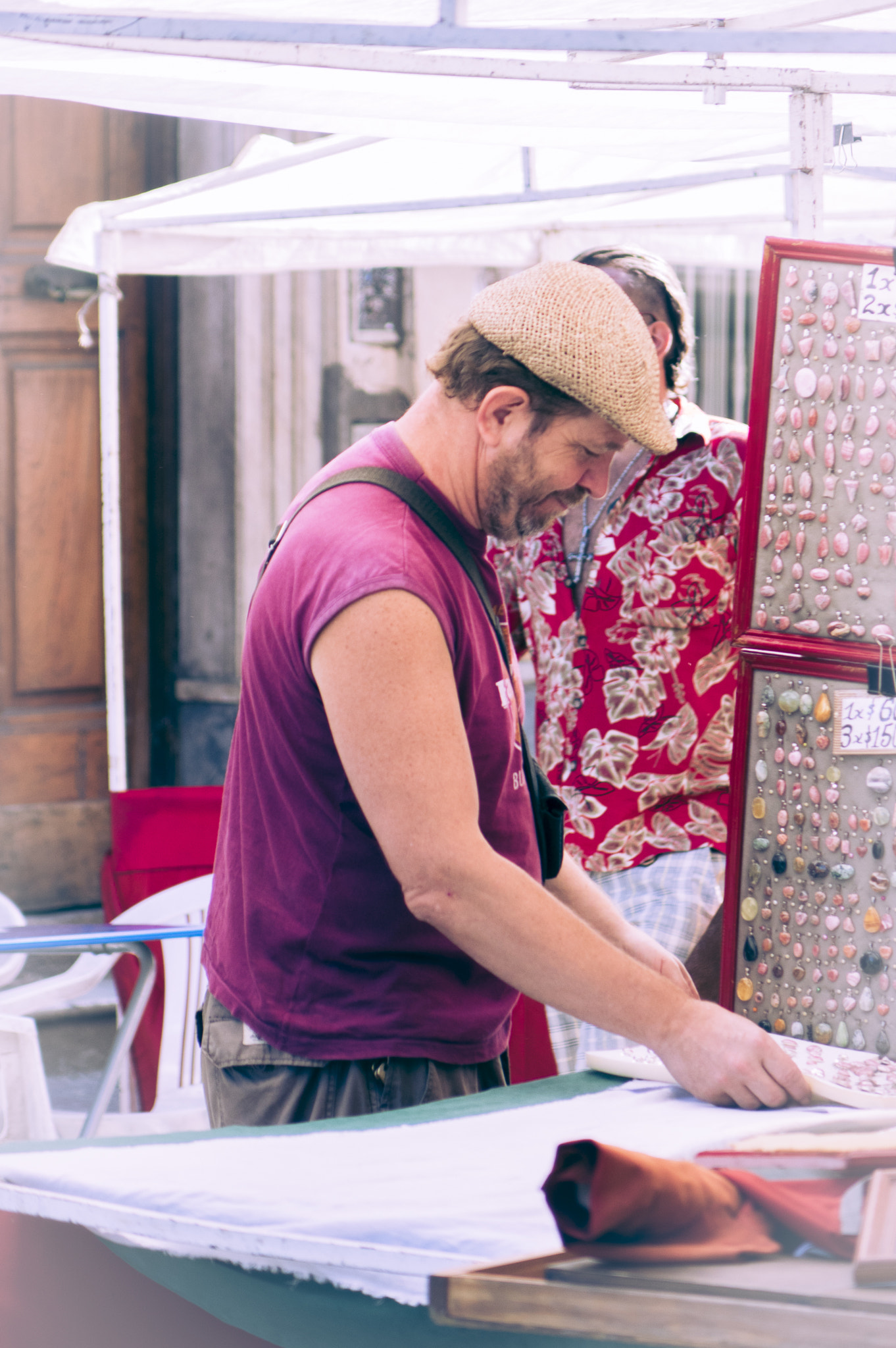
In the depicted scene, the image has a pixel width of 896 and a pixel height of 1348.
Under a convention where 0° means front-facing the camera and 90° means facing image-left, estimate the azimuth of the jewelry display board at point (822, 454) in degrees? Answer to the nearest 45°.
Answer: approximately 0°

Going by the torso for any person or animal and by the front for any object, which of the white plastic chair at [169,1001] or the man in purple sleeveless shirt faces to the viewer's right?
the man in purple sleeveless shirt

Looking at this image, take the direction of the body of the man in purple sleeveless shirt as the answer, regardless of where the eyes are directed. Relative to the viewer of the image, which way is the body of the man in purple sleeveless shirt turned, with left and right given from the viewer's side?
facing to the right of the viewer

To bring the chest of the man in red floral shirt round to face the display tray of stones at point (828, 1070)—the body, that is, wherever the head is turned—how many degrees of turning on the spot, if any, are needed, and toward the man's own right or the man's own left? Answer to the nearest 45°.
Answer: approximately 45° to the man's own left

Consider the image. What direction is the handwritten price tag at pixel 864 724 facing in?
toward the camera

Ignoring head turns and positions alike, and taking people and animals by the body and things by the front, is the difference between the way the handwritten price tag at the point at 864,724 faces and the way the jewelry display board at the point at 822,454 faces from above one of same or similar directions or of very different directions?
same or similar directions

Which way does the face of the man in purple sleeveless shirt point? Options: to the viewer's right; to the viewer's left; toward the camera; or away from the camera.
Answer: to the viewer's right

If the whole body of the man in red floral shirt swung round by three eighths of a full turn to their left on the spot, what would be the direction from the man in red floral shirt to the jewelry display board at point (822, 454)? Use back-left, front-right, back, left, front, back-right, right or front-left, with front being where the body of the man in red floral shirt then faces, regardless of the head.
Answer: right

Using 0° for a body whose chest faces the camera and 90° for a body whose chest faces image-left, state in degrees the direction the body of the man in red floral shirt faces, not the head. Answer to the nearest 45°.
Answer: approximately 45°
